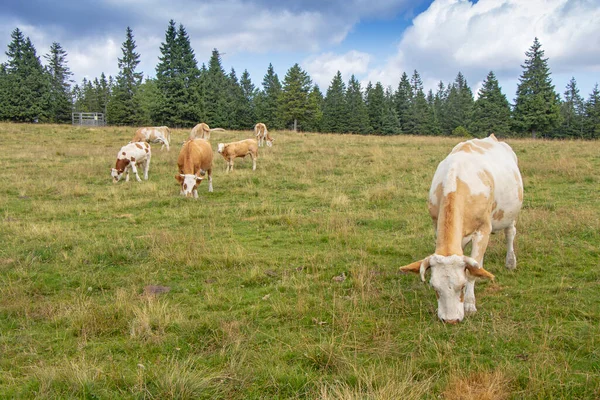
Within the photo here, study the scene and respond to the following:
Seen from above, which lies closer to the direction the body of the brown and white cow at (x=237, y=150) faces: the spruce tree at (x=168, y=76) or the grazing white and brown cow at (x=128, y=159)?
the grazing white and brown cow

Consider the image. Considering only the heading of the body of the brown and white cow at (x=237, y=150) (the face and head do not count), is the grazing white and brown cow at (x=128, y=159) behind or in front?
in front

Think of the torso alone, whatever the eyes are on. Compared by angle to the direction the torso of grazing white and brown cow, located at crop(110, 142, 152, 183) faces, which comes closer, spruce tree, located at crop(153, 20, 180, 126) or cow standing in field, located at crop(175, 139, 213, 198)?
the cow standing in field

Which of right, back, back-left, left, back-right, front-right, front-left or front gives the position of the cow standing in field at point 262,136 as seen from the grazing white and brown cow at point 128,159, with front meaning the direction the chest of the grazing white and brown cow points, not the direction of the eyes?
back

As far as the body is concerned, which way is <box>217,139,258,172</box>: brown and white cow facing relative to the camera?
to the viewer's left

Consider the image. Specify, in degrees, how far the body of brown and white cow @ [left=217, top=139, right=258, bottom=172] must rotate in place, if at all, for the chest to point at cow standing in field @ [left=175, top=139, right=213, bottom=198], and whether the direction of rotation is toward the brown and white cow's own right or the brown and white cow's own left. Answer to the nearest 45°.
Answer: approximately 90° to the brown and white cow's own left

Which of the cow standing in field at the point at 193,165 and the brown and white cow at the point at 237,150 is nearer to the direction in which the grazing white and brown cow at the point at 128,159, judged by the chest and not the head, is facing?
the cow standing in field

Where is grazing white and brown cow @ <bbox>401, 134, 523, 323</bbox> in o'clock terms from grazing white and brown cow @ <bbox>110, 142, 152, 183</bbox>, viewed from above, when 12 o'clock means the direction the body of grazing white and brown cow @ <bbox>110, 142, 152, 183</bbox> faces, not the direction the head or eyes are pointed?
grazing white and brown cow @ <bbox>401, 134, 523, 323</bbox> is roughly at 10 o'clock from grazing white and brown cow @ <bbox>110, 142, 152, 183</bbox>.

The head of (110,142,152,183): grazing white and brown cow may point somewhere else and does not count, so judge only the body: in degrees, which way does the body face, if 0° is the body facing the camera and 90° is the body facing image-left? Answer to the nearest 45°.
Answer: approximately 45°

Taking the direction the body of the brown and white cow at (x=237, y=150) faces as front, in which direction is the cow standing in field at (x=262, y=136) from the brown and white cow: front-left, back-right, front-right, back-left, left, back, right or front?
right

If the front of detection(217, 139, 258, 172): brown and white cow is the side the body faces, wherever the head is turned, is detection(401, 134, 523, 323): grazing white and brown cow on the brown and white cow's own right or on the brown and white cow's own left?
on the brown and white cow's own left
